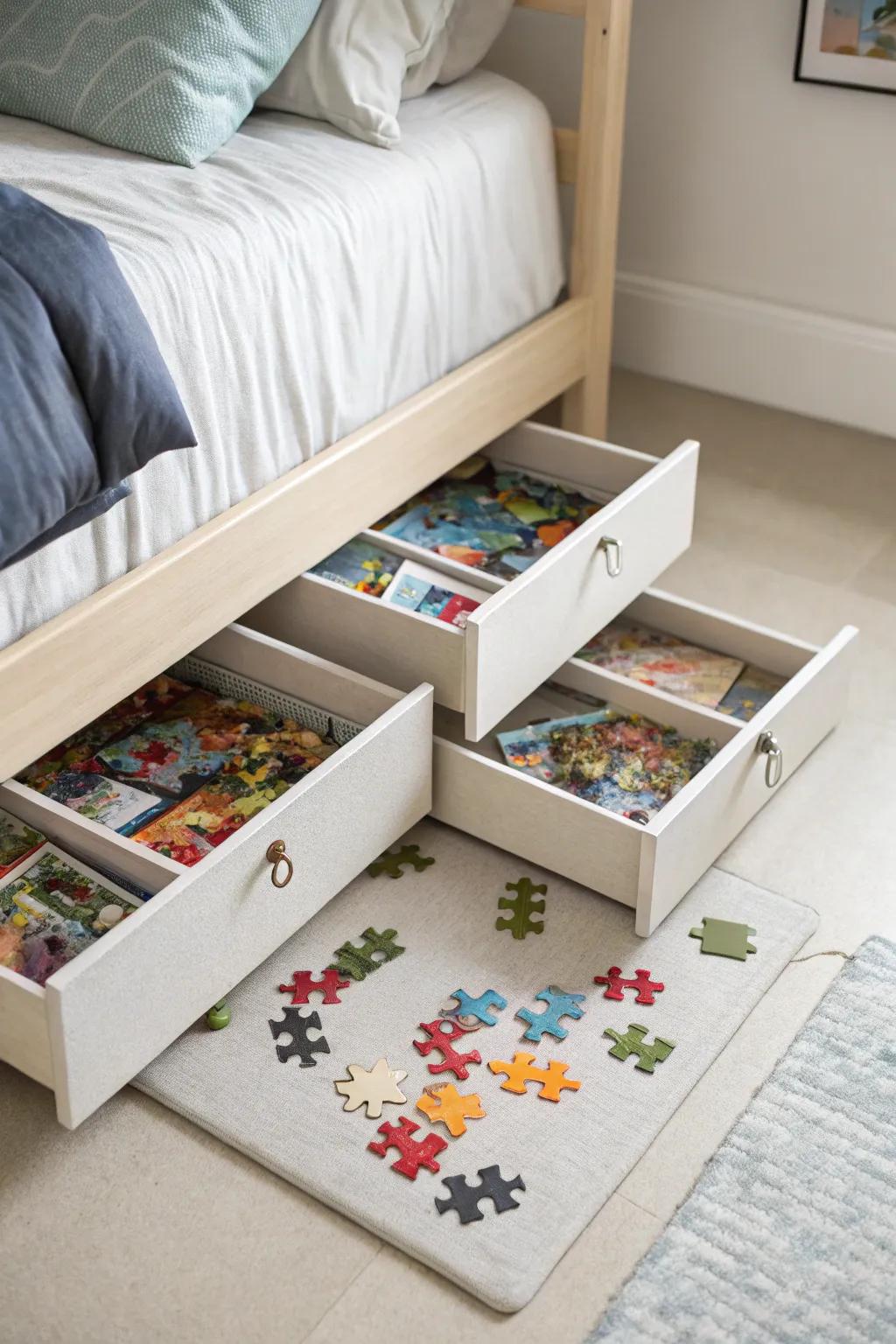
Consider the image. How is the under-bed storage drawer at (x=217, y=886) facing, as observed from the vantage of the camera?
facing the viewer and to the right of the viewer

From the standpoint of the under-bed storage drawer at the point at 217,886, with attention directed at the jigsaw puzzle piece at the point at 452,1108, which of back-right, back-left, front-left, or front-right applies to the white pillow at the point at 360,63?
back-left

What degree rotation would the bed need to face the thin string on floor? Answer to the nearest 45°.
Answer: approximately 90° to its left

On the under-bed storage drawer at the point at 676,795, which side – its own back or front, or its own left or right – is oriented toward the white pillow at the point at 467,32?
back

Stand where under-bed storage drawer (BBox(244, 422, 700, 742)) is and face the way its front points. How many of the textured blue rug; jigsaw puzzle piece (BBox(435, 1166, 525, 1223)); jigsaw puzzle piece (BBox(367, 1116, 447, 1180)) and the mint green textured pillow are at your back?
1

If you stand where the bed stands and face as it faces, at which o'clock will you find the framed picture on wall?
The framed picture on wall is roughly at 6 o'clock from the bed.

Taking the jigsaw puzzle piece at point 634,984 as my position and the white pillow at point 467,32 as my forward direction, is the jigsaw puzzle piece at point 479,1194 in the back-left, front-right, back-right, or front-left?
back-left

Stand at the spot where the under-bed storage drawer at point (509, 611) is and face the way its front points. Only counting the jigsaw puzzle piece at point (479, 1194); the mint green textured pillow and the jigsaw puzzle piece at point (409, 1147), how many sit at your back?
1

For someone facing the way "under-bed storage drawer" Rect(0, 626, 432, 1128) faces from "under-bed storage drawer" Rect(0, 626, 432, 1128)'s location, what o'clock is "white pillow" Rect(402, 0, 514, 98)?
The white pillow is roughly at 8 o'clock from the under-bed storage drawer.

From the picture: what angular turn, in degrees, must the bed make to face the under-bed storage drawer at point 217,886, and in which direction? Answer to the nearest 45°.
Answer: approximately 45° to its left

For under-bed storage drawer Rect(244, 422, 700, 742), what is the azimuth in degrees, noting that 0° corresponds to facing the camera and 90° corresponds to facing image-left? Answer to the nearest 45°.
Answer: approximately 315°

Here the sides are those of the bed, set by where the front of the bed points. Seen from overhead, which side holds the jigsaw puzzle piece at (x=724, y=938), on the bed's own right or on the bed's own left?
on the bed's own left
